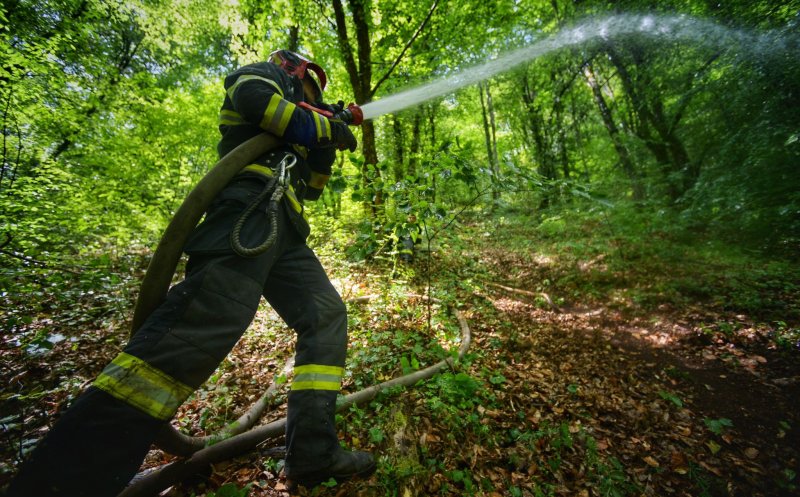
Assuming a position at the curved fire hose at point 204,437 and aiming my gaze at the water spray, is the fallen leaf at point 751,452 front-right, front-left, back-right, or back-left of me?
front-right

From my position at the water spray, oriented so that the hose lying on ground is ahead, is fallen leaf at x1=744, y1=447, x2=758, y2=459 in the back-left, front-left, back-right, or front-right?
front-left

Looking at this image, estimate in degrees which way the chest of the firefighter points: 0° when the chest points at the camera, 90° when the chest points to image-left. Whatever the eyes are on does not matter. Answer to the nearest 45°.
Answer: approximately 270°

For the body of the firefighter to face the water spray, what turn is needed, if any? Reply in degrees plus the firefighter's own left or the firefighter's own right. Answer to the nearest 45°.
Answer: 0° — they already face it

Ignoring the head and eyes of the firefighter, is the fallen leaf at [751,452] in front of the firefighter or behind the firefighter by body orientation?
in front
